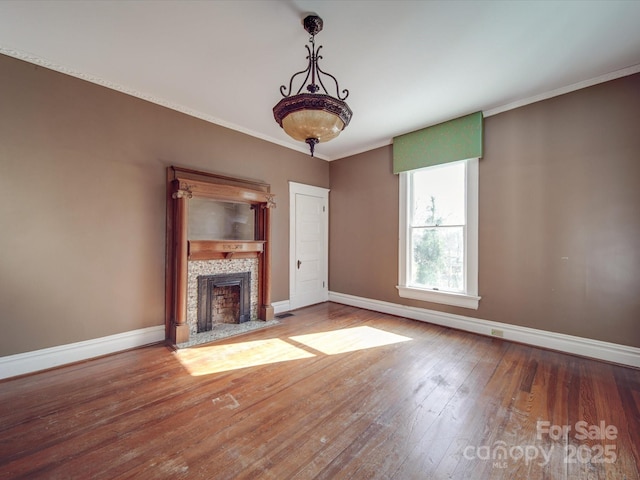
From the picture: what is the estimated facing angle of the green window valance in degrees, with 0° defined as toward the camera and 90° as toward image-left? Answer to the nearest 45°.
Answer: approximately 45°

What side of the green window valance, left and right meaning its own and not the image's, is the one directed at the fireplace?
front

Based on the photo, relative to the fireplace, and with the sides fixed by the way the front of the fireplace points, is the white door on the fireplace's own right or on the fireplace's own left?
on the fireplace's own left

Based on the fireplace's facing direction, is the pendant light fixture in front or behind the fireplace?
in front

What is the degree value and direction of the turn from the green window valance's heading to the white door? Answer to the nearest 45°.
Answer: approximately 45° to its right

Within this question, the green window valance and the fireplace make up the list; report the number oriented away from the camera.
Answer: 0

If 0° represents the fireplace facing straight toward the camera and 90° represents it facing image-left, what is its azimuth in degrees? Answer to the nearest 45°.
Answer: approximately 315°

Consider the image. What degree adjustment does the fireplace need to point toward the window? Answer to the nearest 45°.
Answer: approximately 45° to its left

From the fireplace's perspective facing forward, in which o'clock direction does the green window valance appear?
The green window valance is roughly at 11 o'clock from the fireplace.
